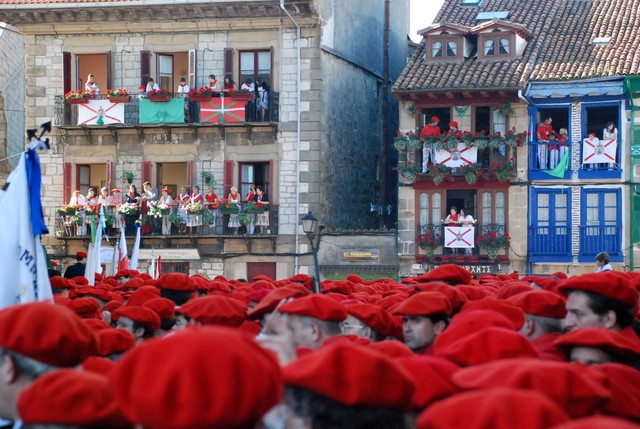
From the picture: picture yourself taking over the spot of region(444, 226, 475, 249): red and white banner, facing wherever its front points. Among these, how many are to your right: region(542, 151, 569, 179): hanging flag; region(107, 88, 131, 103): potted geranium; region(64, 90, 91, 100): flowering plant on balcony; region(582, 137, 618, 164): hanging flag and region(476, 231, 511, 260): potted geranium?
2

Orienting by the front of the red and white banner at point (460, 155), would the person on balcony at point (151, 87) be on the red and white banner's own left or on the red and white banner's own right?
on the red and white banner's own right

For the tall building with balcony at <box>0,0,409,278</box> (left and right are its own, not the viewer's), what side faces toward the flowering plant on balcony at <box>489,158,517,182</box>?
left
